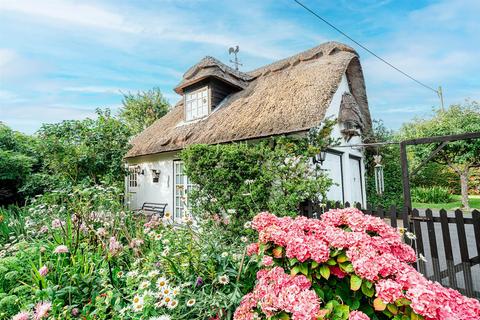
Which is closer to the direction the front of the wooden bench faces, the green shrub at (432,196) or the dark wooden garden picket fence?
the dark wooden garden picket fence

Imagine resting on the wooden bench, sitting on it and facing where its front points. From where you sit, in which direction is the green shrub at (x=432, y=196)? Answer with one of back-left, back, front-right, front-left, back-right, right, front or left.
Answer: back-left

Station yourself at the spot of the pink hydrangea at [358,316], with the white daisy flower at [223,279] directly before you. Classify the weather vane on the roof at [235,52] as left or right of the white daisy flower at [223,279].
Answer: right

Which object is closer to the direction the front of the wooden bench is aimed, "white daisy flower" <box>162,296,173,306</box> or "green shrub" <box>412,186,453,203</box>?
the white daisy flower

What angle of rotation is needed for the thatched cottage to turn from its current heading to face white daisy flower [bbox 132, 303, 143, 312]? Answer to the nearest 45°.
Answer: approximately 45° to its left

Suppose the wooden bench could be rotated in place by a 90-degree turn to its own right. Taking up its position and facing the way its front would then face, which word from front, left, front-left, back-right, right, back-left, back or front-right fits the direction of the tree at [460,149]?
back-right

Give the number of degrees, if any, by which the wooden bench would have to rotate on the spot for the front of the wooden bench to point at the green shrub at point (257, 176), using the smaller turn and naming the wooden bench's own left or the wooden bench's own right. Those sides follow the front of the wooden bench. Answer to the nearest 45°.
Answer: approximately 90° to the wooden bench's own left

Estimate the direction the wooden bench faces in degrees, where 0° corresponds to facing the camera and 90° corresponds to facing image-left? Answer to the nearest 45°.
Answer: approximately 45°

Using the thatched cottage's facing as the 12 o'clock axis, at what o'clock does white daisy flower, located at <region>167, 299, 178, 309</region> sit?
The white daisy flower is roughly at 11 o'clock from the thatched cottage.
